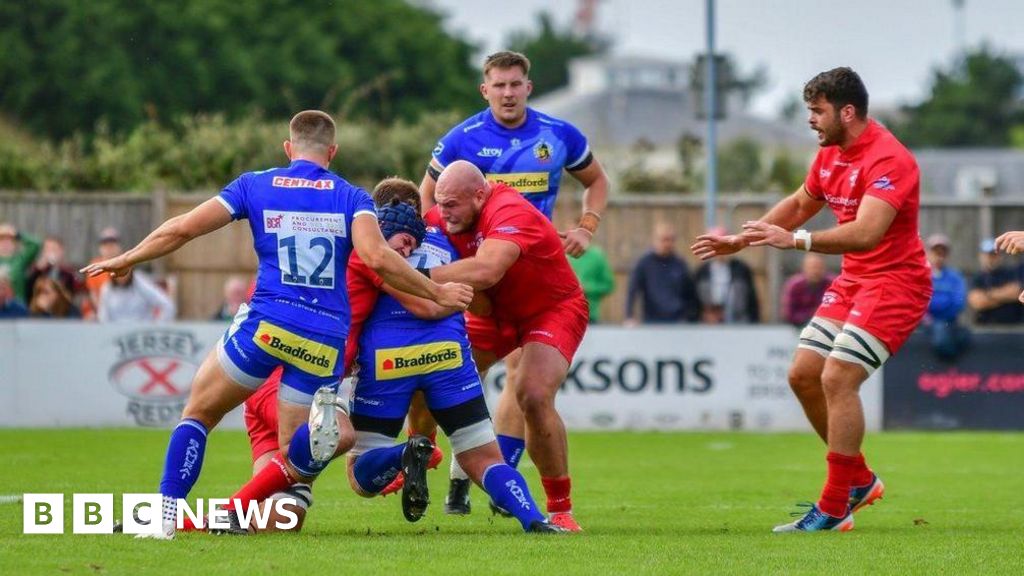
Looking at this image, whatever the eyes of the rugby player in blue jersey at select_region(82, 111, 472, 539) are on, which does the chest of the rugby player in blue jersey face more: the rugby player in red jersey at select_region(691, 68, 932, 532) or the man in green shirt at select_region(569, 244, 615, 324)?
the man in green shirt

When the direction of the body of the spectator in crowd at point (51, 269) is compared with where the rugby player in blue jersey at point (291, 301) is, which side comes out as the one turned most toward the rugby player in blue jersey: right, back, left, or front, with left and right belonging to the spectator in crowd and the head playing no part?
front

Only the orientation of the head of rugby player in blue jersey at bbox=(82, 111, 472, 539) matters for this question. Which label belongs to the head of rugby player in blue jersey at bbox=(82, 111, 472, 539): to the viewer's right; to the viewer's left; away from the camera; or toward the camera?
away from the camera

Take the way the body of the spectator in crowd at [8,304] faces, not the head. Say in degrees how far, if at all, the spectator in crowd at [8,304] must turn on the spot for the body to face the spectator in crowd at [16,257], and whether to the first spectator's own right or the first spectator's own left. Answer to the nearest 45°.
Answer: approximately 180°

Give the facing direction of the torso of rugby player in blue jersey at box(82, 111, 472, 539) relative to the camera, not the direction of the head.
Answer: away from the camera

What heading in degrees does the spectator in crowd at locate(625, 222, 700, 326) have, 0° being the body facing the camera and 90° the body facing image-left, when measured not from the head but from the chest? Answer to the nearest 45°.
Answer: approximately 0°

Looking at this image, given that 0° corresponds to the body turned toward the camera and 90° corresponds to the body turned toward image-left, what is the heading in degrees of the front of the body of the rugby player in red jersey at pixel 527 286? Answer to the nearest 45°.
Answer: approximately 45°
